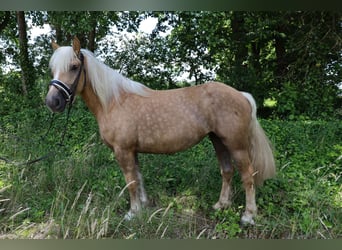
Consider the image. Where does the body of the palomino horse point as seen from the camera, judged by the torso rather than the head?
to the viewer's left

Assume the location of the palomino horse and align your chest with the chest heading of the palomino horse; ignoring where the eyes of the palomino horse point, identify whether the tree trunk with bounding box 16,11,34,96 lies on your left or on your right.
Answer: on your right
